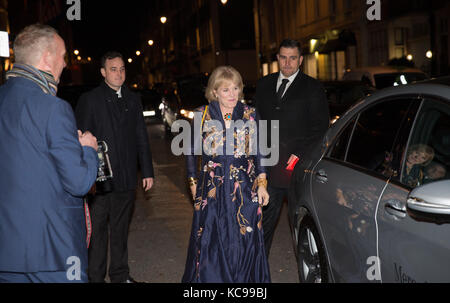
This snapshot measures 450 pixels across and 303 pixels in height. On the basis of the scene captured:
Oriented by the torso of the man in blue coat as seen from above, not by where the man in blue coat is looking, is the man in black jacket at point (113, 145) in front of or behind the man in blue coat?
in front

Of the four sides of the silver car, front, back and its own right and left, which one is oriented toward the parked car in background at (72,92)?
back

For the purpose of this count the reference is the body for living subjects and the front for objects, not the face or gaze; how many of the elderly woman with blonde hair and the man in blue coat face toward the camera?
1

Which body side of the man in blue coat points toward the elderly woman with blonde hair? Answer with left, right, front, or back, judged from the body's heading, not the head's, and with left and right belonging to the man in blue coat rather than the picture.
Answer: front

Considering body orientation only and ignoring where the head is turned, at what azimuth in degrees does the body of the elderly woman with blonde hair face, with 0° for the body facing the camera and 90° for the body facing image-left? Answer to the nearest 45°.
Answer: approximately 0°

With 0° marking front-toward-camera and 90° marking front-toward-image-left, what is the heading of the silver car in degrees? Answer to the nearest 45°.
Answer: approximately 315°

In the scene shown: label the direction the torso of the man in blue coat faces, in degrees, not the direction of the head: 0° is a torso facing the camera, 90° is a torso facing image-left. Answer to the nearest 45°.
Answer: approximately 225°

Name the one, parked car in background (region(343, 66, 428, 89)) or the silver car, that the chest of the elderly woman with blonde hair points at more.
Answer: the silver car

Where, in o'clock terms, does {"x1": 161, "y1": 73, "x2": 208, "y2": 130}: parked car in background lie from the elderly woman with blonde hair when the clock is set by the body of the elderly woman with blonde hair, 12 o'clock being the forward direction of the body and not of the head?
The parked car in background is roughly at 6 o'clock from the elderly woman with blonde hair.

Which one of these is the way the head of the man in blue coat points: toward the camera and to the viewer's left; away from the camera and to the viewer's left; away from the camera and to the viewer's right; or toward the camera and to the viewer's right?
away from the camera and to the viewer's right

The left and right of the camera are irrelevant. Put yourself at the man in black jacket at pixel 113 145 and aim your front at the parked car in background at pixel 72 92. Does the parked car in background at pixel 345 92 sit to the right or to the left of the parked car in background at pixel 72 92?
right

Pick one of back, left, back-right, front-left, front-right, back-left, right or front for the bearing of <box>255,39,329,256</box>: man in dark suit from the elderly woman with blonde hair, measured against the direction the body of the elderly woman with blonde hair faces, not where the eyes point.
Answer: back-left

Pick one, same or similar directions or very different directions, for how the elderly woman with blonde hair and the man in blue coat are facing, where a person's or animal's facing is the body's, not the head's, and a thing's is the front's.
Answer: very different directions

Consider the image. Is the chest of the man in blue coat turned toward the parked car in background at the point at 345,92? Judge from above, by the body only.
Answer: yes

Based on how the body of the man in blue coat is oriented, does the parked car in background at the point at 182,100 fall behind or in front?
in front

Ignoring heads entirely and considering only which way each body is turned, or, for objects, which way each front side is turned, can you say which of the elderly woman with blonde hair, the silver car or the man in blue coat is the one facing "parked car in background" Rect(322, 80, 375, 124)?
the man in blue coat
